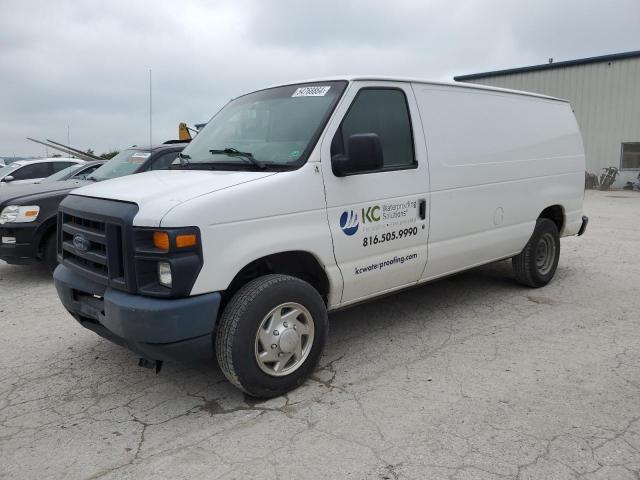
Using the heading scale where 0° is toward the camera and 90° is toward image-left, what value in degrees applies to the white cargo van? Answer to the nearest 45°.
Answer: approximately 45°

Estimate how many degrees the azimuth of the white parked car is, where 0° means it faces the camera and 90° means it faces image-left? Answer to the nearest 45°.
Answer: approximately 45°

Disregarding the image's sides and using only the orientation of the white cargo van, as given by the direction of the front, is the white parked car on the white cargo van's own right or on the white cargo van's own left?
on the white cargo van's own right

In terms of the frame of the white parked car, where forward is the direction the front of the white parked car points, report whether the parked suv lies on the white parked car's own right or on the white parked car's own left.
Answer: on the white parked car's own left

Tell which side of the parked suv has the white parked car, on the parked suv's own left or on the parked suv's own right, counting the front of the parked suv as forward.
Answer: on the parked suv's own right

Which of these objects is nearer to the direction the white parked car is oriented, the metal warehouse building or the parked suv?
the parked suv

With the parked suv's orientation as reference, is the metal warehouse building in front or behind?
behind

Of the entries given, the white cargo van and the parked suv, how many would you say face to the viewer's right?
0

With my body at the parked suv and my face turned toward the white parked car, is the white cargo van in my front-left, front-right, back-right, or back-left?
back-right

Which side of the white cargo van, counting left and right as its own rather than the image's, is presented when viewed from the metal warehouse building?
back

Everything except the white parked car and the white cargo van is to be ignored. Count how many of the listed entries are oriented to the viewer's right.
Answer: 0
